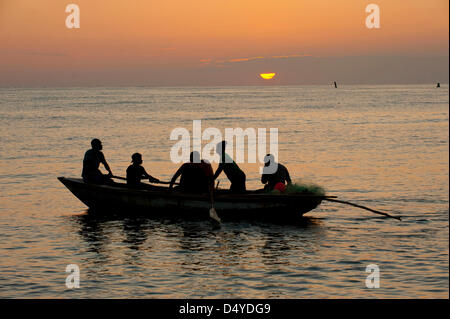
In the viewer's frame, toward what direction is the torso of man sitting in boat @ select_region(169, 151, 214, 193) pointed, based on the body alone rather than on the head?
away from the camera

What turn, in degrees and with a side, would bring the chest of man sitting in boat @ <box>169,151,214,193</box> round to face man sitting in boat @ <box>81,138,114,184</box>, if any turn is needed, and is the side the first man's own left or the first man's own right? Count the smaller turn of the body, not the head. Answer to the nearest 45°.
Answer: approximately 45° to the first man's own left

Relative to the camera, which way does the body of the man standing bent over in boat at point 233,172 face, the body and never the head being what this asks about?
to the viewer's left

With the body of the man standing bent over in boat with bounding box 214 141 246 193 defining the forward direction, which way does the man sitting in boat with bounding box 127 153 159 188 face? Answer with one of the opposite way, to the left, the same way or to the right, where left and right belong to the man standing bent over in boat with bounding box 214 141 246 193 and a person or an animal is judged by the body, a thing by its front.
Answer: the opposite way

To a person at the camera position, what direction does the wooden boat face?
facing to the left of the viewer

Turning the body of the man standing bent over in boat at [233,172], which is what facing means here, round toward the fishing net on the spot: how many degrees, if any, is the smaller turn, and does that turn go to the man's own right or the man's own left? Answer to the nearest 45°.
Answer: approximately 180°

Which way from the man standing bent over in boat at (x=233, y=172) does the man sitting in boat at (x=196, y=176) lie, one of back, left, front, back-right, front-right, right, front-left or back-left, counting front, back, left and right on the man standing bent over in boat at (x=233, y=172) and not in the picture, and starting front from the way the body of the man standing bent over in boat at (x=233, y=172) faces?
front

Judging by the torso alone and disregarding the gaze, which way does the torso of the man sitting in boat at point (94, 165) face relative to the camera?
to the viewer's right

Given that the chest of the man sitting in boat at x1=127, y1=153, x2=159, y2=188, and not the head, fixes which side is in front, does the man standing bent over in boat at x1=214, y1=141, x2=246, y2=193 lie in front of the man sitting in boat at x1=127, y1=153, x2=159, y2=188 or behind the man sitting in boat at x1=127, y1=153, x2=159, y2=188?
in front

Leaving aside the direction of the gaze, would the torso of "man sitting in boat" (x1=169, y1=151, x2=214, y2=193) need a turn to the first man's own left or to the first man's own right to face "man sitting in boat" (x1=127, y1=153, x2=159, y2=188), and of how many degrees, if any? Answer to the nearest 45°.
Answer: approximately 45° to the first man's own left

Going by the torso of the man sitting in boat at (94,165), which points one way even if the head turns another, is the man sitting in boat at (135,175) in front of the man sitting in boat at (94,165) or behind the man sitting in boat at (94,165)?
in front

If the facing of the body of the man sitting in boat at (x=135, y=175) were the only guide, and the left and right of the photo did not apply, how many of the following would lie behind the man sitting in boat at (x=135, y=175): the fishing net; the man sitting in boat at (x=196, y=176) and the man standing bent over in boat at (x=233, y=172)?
0

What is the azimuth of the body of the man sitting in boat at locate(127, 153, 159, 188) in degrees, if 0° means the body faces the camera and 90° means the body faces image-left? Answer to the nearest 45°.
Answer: approximately 270°

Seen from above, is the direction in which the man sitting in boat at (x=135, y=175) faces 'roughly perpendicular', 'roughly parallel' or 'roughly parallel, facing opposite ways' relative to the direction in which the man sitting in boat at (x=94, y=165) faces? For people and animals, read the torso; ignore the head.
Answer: roughly parallel

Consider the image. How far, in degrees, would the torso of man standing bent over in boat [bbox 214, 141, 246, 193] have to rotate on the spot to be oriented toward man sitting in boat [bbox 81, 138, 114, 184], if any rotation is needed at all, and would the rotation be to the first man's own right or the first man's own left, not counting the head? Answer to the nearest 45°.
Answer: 0° — they already face them
